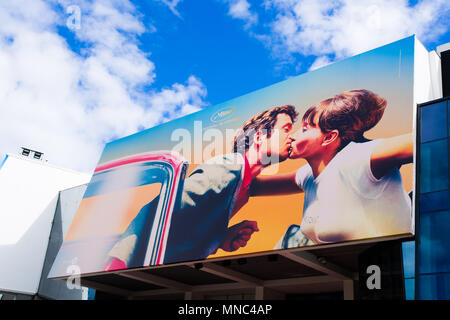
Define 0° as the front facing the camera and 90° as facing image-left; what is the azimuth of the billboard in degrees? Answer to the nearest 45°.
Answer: approximately 45°
